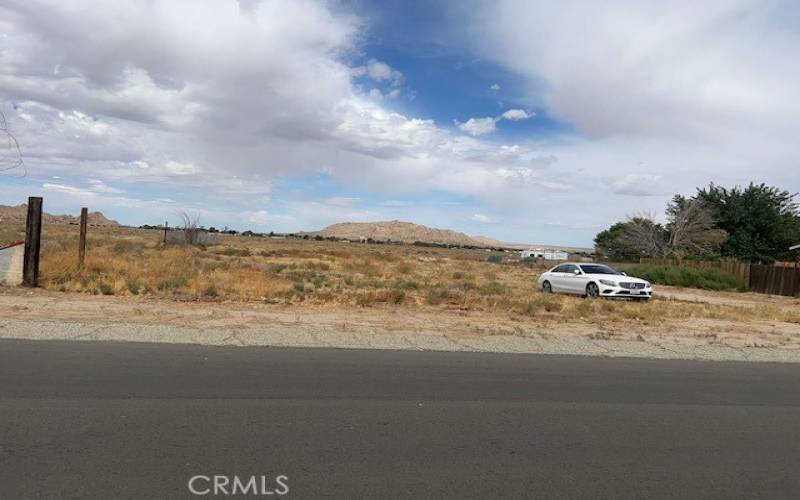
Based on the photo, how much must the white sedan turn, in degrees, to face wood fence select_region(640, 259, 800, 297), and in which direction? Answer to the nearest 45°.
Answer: approximately 90° to its left

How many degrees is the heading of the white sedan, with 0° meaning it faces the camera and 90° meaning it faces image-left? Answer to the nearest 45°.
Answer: approximately 315°

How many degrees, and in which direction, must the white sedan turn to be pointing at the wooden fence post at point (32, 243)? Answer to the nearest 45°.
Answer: approximately 90° to its right

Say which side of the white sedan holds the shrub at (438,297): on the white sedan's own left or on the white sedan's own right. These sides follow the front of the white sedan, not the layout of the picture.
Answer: on the white sedan's own right

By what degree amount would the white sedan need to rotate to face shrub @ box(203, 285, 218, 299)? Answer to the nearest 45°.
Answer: approximately 90° to its right

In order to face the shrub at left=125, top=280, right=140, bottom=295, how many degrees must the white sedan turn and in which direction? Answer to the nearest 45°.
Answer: approximately 90° to its right
